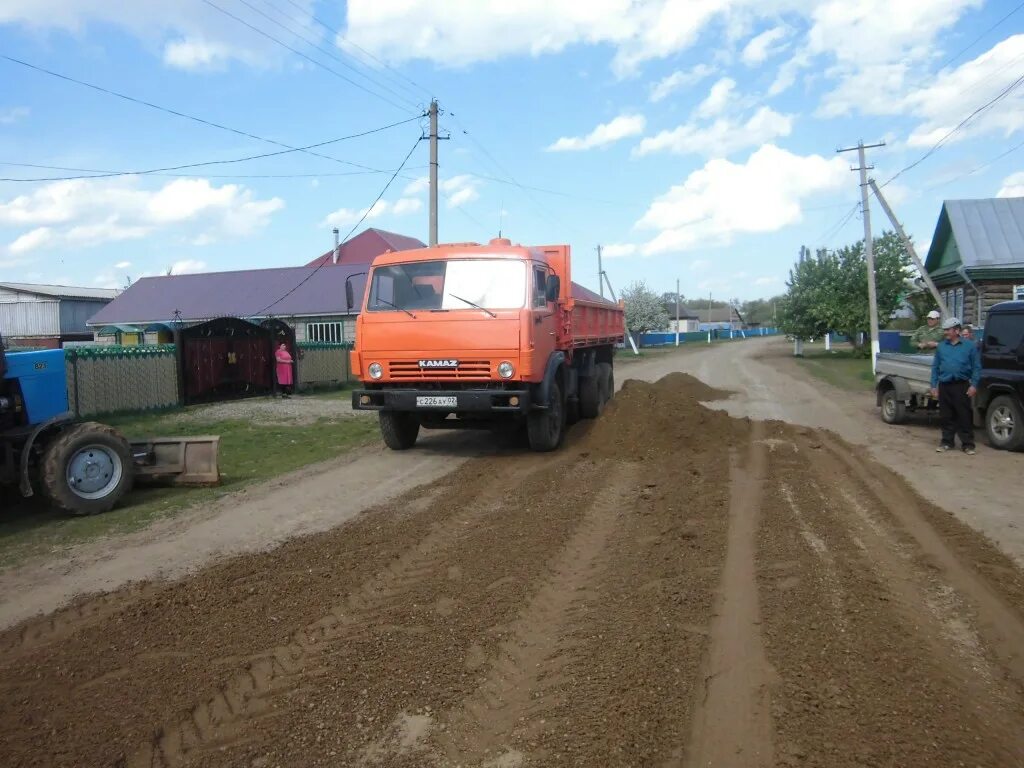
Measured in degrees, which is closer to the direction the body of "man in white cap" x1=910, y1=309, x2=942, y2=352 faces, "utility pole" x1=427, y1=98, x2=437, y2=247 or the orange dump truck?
the orange dump truck

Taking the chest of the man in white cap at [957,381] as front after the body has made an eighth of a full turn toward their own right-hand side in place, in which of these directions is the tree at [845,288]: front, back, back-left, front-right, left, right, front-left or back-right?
right

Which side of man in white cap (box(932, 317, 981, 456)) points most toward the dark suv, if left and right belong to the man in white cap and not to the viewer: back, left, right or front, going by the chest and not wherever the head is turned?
back

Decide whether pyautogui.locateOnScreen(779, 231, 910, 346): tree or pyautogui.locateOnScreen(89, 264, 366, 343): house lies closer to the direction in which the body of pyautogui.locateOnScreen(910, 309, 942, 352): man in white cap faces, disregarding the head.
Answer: the house

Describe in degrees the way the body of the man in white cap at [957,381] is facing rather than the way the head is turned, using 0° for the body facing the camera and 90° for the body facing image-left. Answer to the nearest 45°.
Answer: approximately 45°

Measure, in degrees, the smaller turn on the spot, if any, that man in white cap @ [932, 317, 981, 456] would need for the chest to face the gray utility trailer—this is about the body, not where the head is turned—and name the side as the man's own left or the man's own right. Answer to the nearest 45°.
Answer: approximately 135° to the man's own right

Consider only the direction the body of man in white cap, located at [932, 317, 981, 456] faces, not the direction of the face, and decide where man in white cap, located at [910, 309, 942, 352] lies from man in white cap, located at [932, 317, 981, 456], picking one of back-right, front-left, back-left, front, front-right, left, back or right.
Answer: back-right

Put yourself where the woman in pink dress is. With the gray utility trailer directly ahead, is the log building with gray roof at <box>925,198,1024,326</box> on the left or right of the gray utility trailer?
left

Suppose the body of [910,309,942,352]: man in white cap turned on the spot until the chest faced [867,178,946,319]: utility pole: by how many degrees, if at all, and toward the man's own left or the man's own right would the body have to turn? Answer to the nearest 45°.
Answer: approximately 135° to the man's own right

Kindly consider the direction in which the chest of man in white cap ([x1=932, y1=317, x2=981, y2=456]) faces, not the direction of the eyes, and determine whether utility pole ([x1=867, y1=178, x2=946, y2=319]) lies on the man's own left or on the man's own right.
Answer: on the man's own right

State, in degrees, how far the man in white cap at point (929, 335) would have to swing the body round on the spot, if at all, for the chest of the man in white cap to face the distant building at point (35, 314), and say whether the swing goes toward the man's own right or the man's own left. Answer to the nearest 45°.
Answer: approximately 45° to the man's own right

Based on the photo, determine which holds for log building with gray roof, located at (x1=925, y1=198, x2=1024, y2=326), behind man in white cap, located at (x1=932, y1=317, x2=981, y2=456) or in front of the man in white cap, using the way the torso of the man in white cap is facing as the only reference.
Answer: behind
